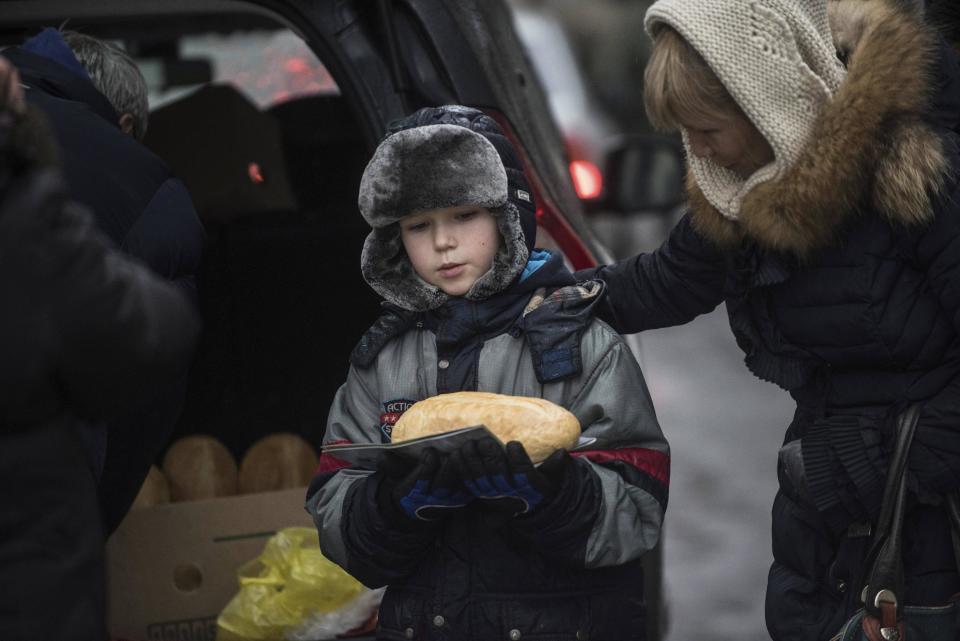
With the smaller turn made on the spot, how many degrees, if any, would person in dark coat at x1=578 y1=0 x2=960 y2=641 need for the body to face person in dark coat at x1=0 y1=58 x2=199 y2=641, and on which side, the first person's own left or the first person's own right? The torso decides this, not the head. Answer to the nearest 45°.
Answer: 0° — they already face them

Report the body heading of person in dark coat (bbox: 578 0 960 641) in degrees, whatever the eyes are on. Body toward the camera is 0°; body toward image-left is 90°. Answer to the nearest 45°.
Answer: approximately 45°

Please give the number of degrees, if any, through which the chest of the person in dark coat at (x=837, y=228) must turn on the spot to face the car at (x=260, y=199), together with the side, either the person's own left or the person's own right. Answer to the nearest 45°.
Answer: approximately 90° to the person's own right

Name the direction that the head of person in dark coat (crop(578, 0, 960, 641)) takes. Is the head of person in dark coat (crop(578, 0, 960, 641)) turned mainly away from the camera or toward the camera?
toward the camera

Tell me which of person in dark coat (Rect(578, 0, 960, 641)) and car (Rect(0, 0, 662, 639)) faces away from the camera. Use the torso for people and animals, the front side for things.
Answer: the car

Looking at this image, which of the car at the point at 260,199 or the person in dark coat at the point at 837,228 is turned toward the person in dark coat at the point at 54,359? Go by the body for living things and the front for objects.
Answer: the person in dark coat at the point at 837,228

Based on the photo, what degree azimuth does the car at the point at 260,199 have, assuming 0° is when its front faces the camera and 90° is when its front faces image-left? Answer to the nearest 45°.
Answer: approximately 180°

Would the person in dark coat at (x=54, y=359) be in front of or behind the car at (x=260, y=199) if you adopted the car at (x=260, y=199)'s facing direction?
behind

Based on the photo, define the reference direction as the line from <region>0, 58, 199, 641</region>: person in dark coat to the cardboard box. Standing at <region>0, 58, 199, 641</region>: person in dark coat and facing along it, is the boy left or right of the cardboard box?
right

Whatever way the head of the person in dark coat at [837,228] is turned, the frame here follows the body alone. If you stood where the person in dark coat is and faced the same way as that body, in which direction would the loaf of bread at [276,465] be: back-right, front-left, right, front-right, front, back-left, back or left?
right

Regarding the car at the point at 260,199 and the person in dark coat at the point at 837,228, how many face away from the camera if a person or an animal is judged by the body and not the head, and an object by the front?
1

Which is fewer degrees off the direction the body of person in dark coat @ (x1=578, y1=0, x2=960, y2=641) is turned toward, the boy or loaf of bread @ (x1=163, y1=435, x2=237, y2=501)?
the boy
